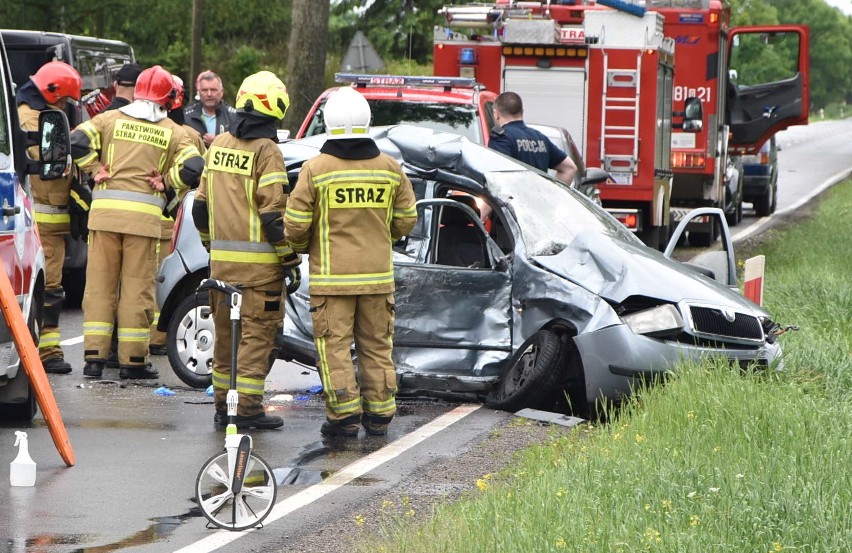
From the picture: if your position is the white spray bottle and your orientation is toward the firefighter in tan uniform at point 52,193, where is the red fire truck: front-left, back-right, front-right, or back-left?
front-right

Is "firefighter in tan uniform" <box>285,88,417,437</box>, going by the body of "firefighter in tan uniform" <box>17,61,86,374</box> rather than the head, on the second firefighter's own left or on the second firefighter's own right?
on the second firefighter's own right

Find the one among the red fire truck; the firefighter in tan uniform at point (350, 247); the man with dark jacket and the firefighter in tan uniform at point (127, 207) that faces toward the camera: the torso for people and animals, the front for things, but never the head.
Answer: the man with dark jacket

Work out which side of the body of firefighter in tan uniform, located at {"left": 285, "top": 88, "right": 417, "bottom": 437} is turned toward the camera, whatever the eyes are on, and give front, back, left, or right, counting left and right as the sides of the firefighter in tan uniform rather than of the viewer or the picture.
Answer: back

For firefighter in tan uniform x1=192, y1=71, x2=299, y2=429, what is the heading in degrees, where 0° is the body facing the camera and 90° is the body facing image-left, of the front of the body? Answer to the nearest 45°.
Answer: approximately 225°

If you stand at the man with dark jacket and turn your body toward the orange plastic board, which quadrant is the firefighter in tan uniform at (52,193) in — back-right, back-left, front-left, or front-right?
front-right

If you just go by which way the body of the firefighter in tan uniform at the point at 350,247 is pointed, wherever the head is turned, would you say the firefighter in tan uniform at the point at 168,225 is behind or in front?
in front

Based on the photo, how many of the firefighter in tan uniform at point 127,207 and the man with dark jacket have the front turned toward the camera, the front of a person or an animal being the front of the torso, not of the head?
1

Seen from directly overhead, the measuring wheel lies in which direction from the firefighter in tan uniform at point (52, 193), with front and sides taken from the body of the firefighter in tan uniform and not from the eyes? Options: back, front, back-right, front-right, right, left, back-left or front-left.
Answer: right

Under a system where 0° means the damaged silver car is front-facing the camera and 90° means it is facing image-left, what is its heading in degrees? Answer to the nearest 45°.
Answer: approximately 315°

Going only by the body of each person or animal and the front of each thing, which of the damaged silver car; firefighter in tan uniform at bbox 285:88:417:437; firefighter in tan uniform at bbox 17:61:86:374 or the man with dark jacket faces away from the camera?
firefighter in tan uniform at bbox 285:88:417:437

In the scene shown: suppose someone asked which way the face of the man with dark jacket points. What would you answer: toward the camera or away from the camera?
toward the camera

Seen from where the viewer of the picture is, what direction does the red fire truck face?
facing away from the viewer

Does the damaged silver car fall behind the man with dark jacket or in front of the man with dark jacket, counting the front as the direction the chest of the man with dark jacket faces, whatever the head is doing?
in front

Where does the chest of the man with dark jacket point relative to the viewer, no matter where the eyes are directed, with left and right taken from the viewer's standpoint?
facing the viewer

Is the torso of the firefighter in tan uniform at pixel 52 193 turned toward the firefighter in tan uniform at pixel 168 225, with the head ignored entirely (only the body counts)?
yes

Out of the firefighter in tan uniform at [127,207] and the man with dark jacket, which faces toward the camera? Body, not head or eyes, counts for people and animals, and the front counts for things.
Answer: the man with dark jacket

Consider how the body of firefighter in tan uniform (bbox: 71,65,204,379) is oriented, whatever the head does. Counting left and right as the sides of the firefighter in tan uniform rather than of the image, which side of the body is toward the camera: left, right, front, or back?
back
